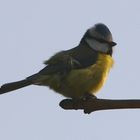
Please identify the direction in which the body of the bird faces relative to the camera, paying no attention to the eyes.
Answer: to the viewer's right
